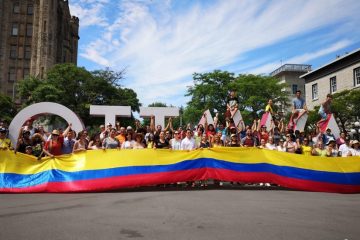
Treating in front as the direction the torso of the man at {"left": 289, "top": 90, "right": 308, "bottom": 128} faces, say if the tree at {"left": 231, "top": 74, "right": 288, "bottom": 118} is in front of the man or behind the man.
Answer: behind

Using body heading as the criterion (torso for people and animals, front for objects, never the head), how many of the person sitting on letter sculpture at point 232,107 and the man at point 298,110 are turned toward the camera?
2

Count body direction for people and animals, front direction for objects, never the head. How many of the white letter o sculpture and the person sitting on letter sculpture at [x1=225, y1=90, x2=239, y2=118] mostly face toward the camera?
2

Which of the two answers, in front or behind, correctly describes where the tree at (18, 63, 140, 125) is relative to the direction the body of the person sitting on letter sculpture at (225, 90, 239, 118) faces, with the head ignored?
behind

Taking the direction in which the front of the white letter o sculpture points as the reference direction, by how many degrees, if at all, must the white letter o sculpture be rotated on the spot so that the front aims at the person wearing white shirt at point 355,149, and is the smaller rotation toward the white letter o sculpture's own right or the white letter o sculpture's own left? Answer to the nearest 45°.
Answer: approximately 45° to the white letter o sculpture's own left

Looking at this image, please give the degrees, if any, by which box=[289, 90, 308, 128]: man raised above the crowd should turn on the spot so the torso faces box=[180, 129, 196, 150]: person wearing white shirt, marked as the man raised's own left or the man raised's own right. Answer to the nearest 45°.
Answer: approximately 45° to the man raised's own right

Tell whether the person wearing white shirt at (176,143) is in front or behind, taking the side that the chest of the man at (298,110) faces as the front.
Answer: in front

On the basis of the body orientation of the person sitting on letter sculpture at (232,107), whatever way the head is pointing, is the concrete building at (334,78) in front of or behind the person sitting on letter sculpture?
behind

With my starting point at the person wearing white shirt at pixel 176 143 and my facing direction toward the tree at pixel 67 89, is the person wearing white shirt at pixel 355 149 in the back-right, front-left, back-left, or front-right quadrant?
back-right

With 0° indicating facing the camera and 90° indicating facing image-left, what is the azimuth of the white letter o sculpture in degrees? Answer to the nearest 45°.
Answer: approximately 0°

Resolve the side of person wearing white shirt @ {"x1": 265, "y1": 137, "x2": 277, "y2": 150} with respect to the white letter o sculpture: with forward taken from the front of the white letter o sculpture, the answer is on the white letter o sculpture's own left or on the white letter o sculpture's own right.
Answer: on the white letter o sculpture's own left
